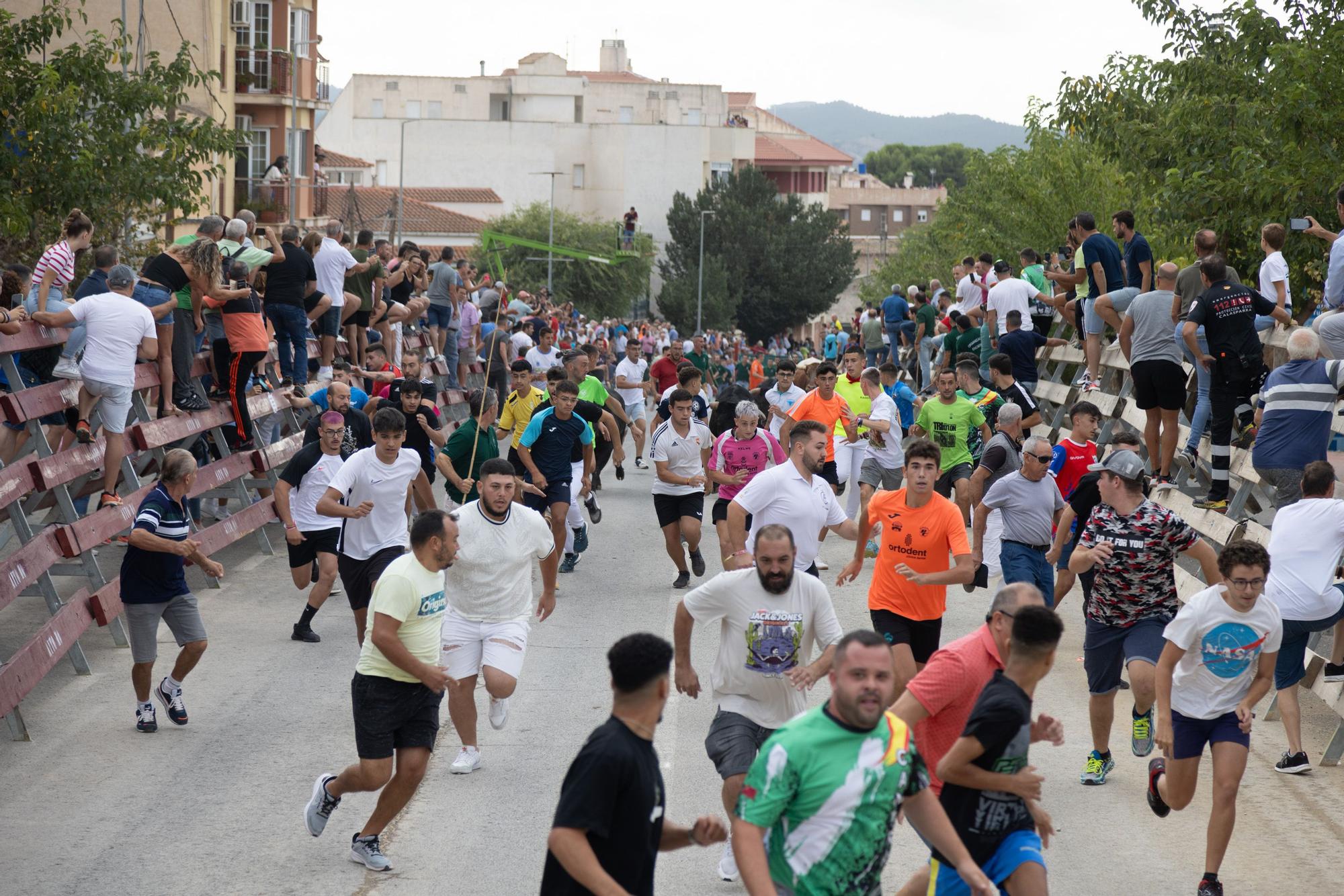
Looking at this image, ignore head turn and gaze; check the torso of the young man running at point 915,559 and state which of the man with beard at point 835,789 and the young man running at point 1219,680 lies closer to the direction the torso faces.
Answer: the man with beard

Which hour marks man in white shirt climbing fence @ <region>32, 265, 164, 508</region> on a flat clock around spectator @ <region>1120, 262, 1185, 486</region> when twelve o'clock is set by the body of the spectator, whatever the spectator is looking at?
The man in white shirt climbing fence is roughly at 8 o'clock from the spectator.

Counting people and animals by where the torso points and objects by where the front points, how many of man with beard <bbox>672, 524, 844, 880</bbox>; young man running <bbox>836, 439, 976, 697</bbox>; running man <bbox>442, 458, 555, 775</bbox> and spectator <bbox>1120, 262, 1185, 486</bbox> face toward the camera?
3

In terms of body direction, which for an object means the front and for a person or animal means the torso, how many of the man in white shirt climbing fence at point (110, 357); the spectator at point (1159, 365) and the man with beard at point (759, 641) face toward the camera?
1

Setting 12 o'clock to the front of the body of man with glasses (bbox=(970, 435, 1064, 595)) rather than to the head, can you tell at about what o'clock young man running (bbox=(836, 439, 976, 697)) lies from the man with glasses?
The young man running is roughly at 2 o'clock from the man with glasses.

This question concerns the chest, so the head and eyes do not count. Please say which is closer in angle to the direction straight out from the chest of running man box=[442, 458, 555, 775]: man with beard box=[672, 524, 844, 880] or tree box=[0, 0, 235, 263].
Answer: the man with beard

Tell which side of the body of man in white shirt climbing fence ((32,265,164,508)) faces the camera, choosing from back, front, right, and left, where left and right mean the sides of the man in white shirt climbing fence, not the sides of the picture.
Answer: back

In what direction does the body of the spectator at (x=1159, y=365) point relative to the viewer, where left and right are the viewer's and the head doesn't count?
facing away from the viewer

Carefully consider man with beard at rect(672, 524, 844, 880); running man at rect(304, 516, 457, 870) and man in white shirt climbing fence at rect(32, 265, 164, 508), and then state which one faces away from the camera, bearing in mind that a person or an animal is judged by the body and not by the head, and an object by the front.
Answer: the man in white shirt climbing fence

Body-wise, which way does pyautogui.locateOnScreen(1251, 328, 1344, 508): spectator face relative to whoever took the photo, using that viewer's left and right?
facing away from the viewer

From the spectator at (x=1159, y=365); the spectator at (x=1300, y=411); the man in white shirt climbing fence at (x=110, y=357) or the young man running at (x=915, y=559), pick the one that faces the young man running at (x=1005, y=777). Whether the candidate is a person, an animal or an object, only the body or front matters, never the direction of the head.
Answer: the young man running at (x=915, y=559)

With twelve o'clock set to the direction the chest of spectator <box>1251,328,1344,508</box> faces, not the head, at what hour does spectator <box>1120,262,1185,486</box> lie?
spectator <box>1120,262,1185,486</box> is roughly at 11 o'clock from spectator <box>1251,328,1344,508</box>.
